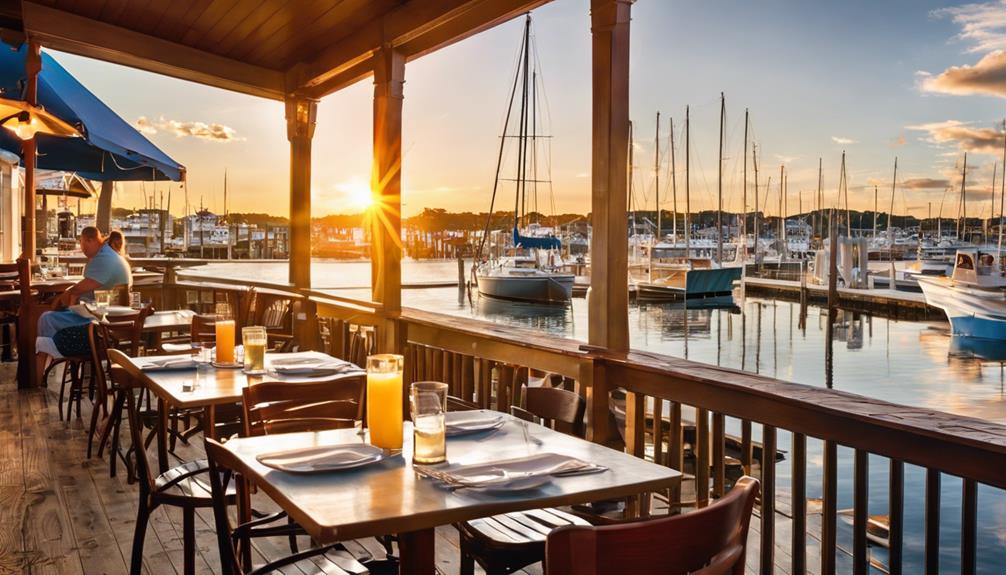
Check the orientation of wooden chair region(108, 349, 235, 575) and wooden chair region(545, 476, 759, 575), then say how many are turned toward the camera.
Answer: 0

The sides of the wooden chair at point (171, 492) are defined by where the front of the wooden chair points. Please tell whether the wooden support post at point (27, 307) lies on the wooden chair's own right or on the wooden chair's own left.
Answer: on the wooden chair's own left

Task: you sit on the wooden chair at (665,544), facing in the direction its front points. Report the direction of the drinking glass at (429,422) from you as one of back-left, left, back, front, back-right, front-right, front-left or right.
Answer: front

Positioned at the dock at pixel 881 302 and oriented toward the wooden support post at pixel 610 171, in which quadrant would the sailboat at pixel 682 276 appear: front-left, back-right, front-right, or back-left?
back-right

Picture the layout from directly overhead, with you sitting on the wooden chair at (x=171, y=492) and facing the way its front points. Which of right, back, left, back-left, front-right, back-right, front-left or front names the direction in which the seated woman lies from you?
left

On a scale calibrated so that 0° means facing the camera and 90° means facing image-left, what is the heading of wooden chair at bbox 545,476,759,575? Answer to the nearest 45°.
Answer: approximately 135°

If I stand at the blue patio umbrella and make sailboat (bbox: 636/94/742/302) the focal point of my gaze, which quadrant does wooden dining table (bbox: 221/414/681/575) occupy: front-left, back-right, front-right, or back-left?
back-right

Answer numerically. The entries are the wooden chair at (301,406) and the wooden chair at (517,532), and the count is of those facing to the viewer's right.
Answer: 0

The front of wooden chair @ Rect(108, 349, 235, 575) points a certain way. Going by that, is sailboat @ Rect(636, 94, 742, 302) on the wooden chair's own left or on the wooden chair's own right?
on the wooden chair's own left

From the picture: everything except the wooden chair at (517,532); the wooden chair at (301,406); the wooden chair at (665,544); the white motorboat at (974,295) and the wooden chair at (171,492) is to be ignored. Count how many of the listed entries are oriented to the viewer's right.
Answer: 1

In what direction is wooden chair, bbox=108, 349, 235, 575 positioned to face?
to the viewer's right

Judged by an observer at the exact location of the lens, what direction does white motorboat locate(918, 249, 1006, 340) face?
facing the viewer and to the left of the viewer
